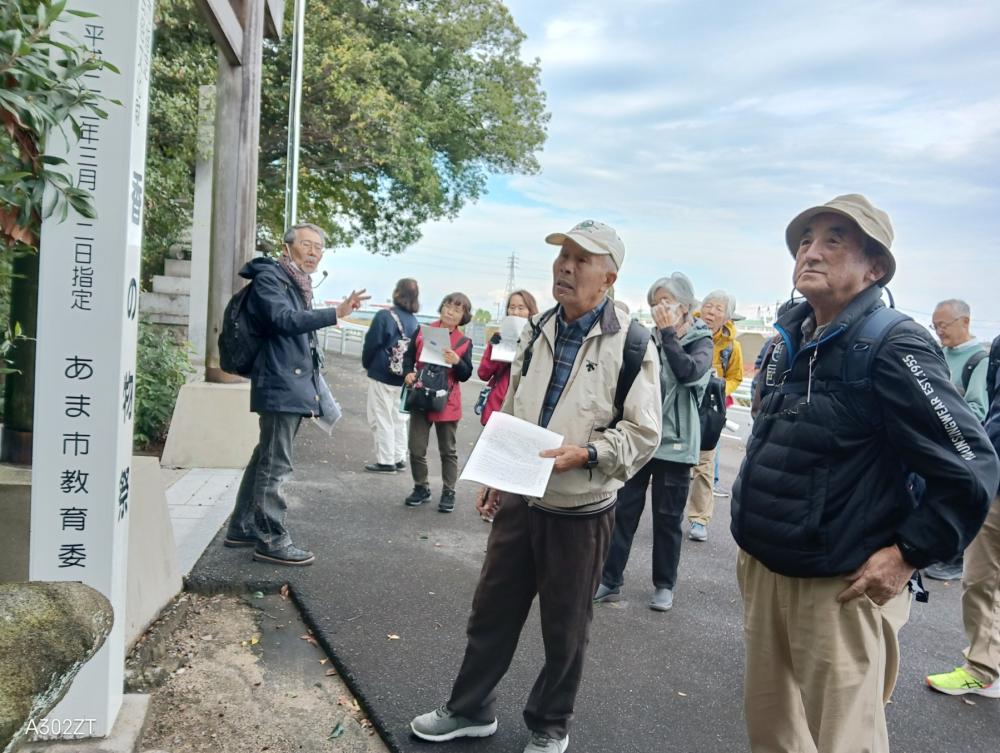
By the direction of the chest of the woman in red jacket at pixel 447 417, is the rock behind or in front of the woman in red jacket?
in front

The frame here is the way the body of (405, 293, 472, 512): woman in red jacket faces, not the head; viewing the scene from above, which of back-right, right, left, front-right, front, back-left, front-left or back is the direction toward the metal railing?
back

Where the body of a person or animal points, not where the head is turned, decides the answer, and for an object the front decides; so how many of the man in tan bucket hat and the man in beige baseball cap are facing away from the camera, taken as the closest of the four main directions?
0

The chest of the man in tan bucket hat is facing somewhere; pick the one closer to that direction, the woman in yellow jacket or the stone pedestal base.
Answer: the stone pedestal base

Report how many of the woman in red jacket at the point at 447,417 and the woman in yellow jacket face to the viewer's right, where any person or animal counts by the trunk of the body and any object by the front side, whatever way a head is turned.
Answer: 0

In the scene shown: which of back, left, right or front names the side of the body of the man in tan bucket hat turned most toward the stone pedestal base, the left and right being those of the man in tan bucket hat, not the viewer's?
right

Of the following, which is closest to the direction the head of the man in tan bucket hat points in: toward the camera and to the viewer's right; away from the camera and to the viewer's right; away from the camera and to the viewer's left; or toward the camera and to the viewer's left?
toward the camera and to the viewer's left

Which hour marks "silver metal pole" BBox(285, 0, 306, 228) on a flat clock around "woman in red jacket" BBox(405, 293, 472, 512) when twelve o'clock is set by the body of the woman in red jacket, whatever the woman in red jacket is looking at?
The silver metal pole is roughly at 5 o'clock from the woman in red jacket.
